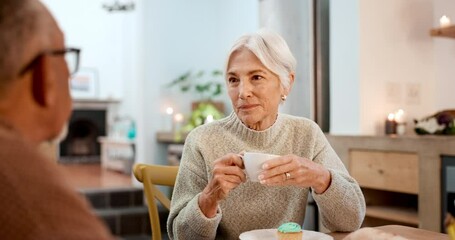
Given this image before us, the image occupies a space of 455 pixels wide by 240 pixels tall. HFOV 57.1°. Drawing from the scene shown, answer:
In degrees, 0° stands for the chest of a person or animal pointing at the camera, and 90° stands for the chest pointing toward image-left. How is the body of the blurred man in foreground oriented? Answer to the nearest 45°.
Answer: approximately 225°

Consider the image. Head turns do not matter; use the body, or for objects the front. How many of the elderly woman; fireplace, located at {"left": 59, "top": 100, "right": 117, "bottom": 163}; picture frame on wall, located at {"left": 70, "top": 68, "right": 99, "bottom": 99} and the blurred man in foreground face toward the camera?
3

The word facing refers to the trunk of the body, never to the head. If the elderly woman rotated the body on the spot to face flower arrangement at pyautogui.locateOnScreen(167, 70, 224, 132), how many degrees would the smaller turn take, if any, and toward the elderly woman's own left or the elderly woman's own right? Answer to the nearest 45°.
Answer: approximately 180°

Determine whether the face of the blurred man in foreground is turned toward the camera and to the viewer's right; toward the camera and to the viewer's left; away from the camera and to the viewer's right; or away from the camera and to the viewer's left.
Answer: away from the camera and to the viewer's right

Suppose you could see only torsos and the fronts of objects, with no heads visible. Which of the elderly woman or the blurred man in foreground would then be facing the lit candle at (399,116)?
the blurred man in foreground

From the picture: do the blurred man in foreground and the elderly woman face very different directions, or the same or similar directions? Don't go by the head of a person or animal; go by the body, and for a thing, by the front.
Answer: very different directions

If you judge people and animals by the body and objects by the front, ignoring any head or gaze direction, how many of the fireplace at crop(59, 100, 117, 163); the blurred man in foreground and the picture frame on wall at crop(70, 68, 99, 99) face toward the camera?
2

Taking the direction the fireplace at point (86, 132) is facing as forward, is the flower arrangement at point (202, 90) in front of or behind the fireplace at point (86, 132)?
in front

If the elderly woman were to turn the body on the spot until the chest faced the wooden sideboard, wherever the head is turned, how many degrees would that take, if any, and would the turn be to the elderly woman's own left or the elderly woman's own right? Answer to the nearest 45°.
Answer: approximately 135° to the elderly woman's own left

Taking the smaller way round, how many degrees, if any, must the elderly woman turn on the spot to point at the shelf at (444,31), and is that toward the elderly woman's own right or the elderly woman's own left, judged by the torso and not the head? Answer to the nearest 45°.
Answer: approximately 135° to the elderly woman's own left
